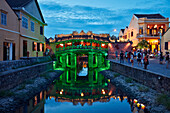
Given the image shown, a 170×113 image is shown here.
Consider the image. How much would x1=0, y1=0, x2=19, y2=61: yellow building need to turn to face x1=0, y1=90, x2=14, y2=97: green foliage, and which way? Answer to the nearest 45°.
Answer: approximately 45° to its right

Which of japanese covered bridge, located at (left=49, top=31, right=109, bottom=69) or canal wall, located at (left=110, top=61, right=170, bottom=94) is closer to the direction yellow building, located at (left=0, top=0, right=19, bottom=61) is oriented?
the canal wall

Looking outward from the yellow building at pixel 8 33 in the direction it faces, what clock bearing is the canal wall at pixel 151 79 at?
The canal wall is roughly at 12 o'clock from the yellow building.

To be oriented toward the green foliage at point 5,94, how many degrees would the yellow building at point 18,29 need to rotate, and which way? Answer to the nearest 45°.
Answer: approximately 45° to its right

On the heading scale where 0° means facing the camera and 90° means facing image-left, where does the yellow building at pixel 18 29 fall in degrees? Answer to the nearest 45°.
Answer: approximately 315°

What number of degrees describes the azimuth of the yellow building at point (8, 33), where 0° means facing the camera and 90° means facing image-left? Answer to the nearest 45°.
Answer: approximately 315°

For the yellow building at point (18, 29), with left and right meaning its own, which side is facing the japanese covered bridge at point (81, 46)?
left

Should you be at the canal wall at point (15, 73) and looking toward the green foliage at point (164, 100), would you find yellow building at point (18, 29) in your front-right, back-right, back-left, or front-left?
back-left
